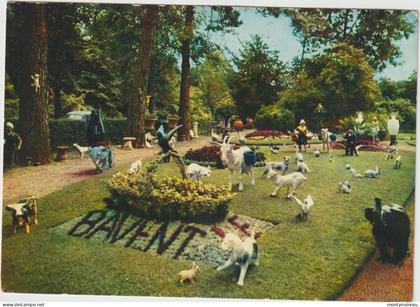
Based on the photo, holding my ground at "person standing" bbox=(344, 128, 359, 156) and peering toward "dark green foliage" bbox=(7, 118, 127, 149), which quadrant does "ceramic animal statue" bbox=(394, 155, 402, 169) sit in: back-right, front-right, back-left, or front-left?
back-left

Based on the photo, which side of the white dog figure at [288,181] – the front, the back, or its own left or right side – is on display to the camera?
left
